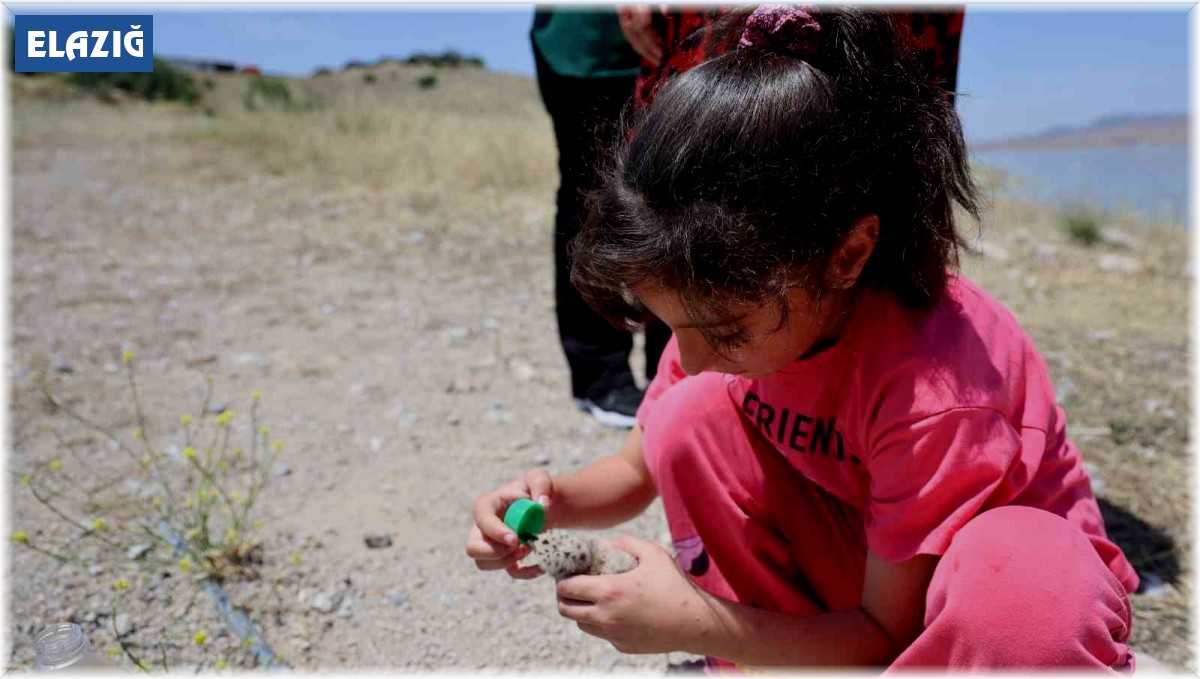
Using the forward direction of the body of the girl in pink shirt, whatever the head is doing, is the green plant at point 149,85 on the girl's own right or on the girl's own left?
on the girl's own right

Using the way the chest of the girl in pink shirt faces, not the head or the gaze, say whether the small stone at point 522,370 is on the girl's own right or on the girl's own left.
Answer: on the girl's own right

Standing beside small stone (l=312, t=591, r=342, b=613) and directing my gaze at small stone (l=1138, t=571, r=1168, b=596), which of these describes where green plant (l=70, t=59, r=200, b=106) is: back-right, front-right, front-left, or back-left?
back-left

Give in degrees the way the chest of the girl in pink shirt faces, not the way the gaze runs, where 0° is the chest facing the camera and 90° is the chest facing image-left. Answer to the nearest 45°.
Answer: approximately 45°

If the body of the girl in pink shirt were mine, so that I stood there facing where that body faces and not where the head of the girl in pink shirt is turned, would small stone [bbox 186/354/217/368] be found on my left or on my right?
on my right

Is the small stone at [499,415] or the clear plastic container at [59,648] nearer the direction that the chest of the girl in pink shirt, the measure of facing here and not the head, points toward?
the clear plastic container

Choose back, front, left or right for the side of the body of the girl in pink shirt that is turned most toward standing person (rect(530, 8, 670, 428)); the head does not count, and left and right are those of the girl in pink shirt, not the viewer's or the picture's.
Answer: right

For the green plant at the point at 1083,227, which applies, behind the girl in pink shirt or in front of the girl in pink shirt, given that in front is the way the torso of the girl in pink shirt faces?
behind

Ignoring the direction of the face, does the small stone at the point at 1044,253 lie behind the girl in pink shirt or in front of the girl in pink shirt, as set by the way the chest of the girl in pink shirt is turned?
behind

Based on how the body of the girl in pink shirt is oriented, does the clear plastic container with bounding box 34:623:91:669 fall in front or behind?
in front
